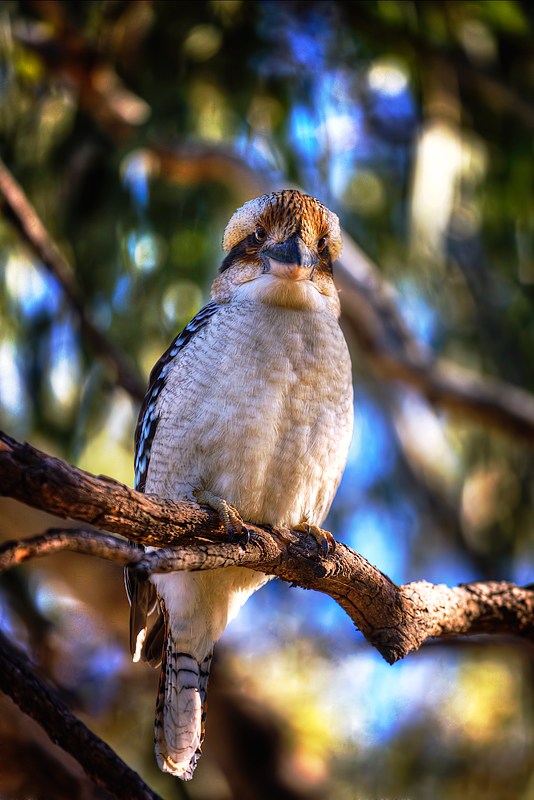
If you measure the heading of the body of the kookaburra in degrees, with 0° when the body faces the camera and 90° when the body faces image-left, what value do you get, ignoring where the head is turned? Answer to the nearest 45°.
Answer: approximately 315°
